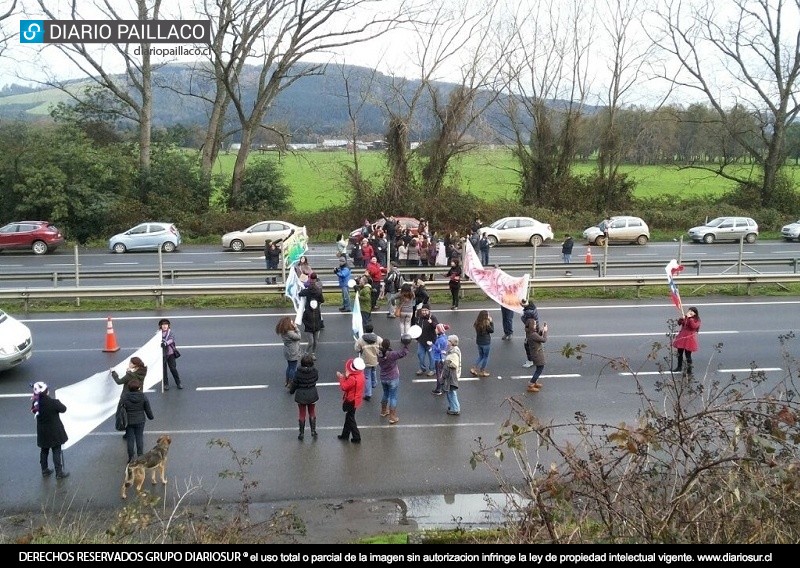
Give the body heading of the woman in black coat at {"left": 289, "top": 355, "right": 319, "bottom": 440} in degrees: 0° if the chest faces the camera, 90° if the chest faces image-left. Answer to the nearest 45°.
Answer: approximately 180°

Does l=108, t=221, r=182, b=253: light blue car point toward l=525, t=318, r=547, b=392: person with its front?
no

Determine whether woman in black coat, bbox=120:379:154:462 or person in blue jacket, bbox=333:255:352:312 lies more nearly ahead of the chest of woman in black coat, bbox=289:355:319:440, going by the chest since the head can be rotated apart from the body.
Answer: the person in blue jacket

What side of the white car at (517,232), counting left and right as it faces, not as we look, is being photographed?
left

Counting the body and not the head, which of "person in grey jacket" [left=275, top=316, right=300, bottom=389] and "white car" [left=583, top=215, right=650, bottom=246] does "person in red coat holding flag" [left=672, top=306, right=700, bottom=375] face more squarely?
the person in grey jacket

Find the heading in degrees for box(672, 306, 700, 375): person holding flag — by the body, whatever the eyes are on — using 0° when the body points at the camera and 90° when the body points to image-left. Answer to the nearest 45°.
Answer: approximately 45°

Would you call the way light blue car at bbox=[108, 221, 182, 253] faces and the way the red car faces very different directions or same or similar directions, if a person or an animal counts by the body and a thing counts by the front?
same or similar directions

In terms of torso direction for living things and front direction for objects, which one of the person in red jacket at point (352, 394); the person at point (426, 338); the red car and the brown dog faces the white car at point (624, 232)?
the brown dog

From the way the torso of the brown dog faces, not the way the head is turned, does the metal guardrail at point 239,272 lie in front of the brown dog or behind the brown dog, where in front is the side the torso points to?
in front

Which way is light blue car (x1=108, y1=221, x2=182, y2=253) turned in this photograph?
to the viewer's left

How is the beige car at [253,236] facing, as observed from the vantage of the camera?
facing to the left of the viewer

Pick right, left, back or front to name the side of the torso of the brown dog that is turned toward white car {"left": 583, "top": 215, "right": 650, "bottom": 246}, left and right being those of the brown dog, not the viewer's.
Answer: front

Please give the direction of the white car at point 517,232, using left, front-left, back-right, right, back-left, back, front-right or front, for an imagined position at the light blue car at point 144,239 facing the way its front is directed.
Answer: back

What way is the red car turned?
to the viewer's left

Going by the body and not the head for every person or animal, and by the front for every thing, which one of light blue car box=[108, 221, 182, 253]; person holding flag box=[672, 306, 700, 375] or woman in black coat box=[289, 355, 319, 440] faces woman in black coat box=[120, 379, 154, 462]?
the person holding flag

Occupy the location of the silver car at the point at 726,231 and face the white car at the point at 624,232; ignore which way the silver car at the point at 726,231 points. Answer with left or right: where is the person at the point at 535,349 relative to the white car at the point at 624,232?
left

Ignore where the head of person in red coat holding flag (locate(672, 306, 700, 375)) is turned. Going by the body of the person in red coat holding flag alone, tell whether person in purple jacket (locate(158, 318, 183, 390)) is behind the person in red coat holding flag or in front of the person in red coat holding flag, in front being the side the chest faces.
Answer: in front

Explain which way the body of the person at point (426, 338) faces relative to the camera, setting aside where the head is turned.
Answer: toward the camera
